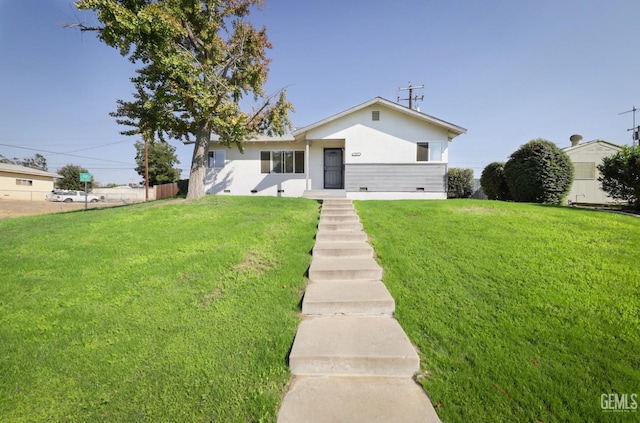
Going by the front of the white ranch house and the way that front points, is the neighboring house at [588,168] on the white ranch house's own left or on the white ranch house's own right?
on the white ranch house's own left

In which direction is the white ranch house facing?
toward the camera

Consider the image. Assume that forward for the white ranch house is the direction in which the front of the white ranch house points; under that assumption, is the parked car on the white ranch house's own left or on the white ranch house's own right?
on the white ranch house's own right

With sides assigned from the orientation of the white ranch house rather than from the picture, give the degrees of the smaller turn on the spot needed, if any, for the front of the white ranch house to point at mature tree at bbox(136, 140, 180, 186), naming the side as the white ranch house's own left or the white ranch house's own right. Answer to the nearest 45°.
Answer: approximately 135° to the white ranch house's own right

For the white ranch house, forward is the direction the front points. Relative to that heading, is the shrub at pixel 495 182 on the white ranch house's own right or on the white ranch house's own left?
on the white ranch house's own left
